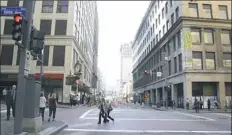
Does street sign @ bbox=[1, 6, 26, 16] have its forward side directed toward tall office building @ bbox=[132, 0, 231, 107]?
no

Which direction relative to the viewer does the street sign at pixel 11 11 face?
toward the camera

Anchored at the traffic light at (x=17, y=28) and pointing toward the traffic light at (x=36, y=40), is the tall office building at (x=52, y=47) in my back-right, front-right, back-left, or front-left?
front-left

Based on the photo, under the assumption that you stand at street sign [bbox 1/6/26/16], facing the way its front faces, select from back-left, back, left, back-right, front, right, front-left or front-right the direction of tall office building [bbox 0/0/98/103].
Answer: back
